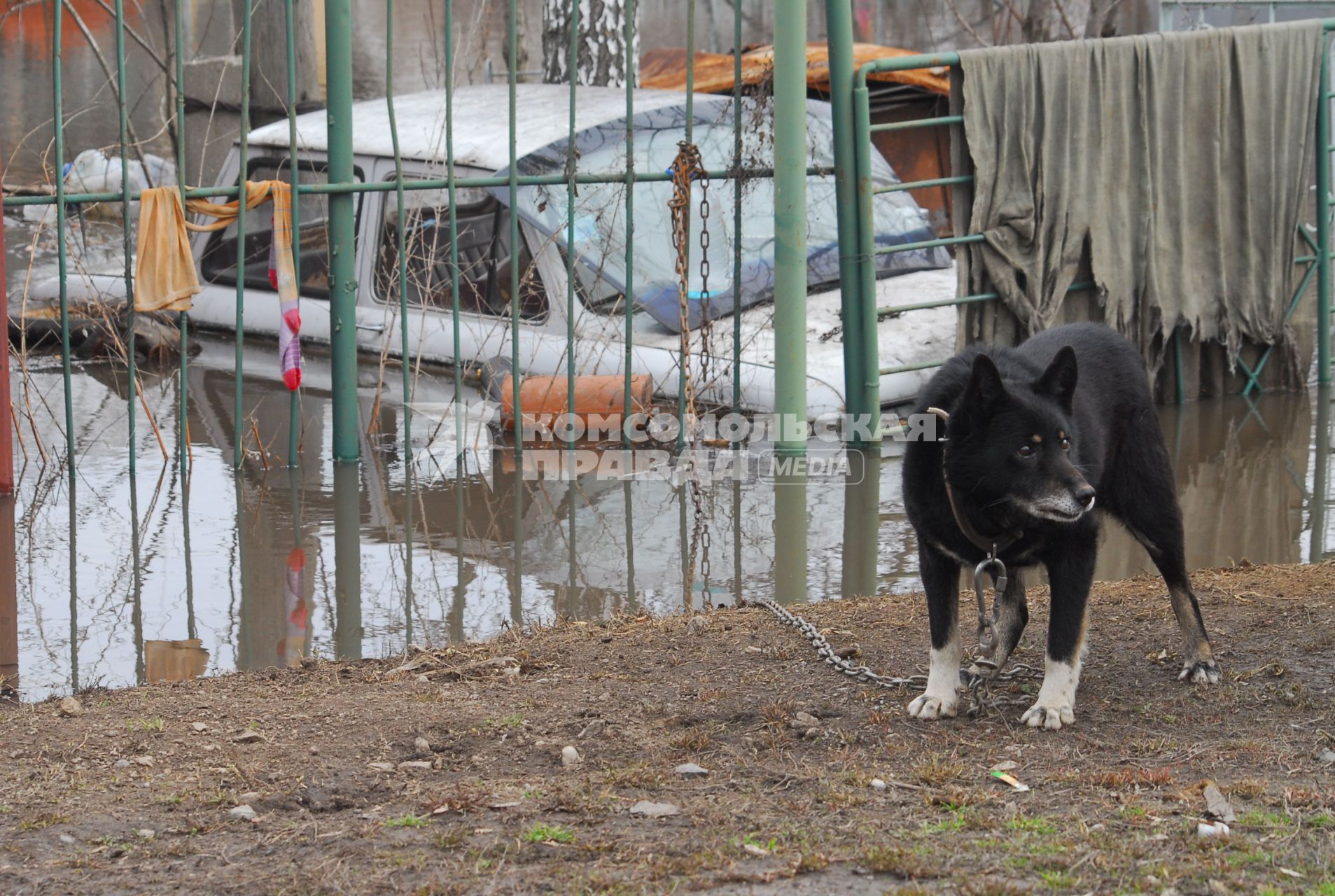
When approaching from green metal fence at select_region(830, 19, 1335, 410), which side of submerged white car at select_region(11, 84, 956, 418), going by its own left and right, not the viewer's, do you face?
front

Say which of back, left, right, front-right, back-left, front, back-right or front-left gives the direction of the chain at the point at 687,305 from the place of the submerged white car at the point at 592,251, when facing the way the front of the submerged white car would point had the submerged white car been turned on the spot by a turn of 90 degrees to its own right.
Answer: front-left

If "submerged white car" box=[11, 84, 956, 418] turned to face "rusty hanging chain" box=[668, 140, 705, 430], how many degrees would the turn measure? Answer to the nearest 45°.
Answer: approximately 45° to its right

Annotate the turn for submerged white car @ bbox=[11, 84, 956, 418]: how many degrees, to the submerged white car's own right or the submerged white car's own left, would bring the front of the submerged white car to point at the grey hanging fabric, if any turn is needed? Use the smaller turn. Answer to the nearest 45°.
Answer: approximately 45° to the submerged white car's own left

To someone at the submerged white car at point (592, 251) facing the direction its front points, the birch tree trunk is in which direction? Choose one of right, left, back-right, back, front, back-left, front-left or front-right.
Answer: back-left

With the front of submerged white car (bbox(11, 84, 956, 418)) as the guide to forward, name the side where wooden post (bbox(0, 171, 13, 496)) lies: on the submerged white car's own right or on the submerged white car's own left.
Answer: on the submerged white car's own right

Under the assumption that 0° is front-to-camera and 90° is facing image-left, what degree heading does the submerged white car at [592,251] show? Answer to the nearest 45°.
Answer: approximately 315°

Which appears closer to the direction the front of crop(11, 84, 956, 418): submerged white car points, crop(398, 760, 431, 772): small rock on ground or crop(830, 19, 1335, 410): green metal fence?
the green metal fence

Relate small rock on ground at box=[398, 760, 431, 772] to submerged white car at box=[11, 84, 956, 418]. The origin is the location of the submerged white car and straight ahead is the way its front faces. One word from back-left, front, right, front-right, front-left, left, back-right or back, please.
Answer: front-right

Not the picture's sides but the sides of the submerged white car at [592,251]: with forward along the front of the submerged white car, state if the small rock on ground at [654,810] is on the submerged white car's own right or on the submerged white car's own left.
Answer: on the submerged white car's own right

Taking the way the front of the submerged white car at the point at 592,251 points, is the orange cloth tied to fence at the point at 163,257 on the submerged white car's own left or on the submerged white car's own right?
on the submerged white car's own right

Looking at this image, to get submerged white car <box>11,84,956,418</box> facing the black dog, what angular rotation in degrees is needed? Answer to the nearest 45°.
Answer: approximately 45° to its right

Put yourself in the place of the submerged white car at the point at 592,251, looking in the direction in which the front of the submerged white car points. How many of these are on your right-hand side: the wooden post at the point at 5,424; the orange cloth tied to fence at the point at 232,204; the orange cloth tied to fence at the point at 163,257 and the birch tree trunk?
3
